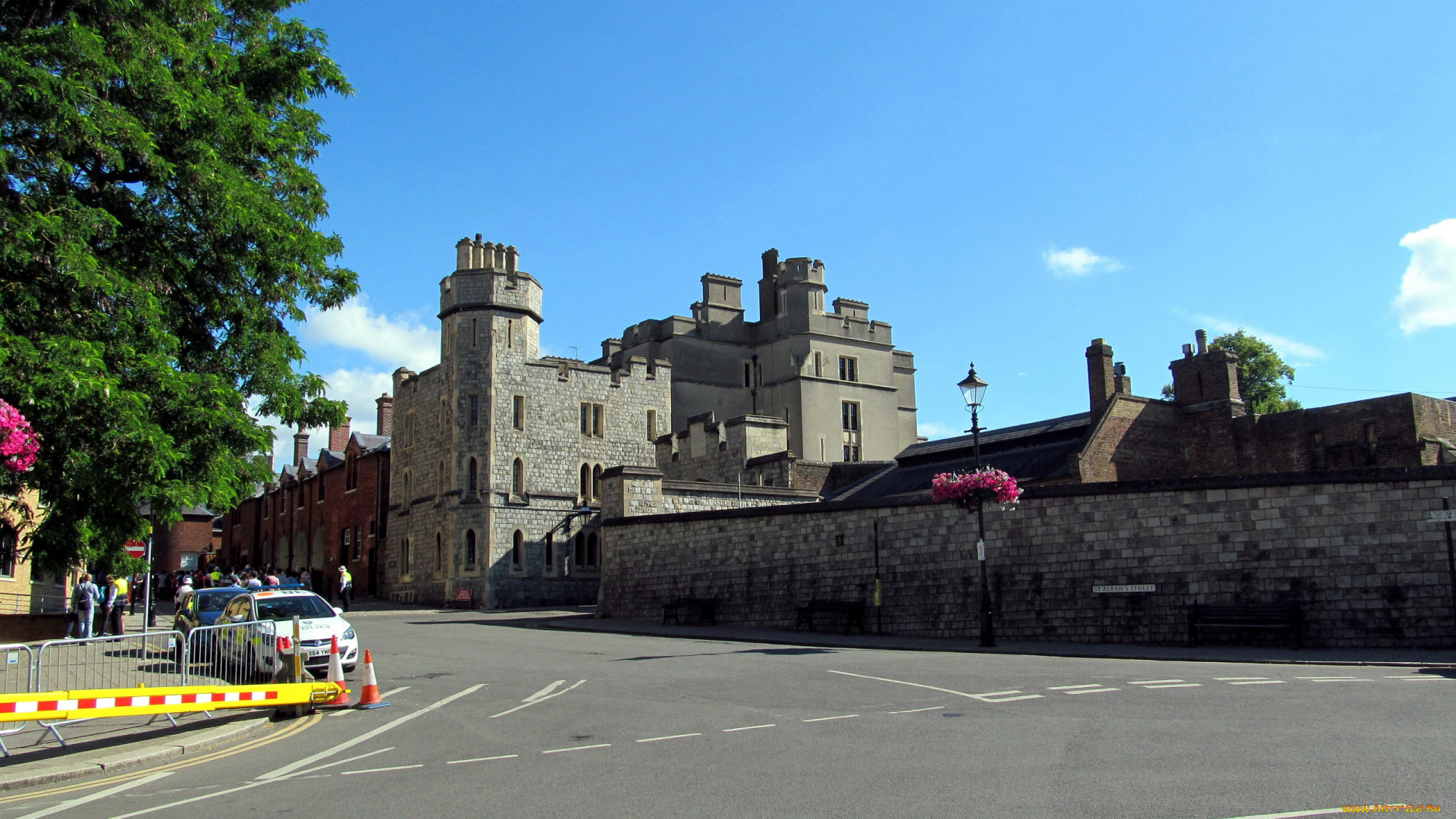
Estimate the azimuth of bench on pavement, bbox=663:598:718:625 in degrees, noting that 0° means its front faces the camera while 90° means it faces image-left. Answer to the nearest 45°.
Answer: approximately 45°

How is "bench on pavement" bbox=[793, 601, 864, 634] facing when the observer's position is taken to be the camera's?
facing the viewer and to the left of the viewer

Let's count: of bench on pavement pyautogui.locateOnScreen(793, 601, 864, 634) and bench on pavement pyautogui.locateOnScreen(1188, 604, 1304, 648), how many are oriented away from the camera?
0

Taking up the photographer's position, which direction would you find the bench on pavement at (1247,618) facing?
facing the viewer

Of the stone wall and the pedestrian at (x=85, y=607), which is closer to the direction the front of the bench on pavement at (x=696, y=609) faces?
the pedestrian

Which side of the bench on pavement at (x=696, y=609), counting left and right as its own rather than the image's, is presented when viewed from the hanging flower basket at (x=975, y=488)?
left

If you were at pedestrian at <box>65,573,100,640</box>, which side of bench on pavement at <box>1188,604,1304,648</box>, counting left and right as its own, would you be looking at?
right

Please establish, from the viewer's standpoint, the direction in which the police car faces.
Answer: facing the viewer and to the right of the viewer

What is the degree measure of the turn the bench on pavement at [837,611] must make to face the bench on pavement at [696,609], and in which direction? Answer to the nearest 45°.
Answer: approximately 90° to its right

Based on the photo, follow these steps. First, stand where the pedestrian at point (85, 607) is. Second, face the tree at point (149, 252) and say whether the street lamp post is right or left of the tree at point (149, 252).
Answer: left
